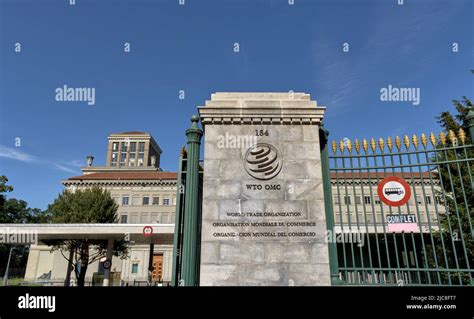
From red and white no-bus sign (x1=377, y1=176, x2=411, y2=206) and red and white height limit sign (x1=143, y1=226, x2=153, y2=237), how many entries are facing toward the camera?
2

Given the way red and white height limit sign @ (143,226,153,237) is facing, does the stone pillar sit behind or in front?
in front

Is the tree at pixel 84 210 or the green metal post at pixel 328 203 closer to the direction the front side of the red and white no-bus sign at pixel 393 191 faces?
the green metal post

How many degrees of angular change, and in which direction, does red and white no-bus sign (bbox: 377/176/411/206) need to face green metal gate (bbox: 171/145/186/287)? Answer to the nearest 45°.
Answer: approximately 90° to its right

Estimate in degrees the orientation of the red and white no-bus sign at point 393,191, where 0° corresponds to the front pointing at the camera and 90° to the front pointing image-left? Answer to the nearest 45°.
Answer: approximately 0°

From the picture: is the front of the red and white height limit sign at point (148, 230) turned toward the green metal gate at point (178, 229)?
yes

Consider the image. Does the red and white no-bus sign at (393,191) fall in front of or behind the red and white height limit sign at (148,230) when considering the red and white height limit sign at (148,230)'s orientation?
in front

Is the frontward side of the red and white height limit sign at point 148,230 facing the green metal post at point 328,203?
yes
